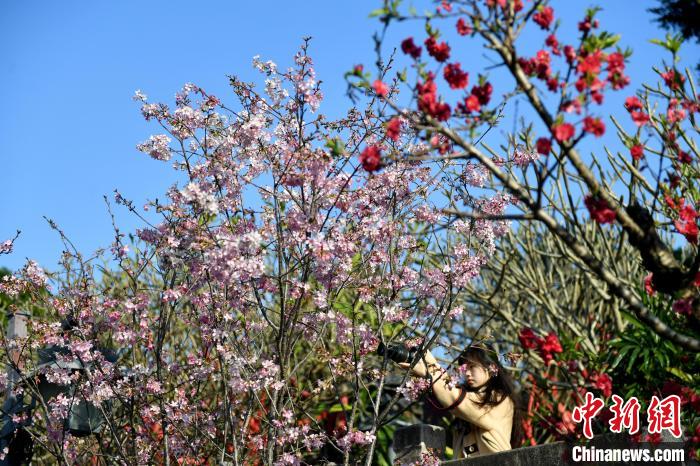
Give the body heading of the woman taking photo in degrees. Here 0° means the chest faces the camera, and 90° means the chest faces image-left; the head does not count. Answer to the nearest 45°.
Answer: approximately 90°

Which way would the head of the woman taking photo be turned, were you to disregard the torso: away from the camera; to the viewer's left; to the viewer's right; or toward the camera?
to the viewer's left

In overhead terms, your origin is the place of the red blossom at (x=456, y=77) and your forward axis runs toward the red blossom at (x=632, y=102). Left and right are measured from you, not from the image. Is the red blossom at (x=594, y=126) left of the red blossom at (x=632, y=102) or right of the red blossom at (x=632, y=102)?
right
